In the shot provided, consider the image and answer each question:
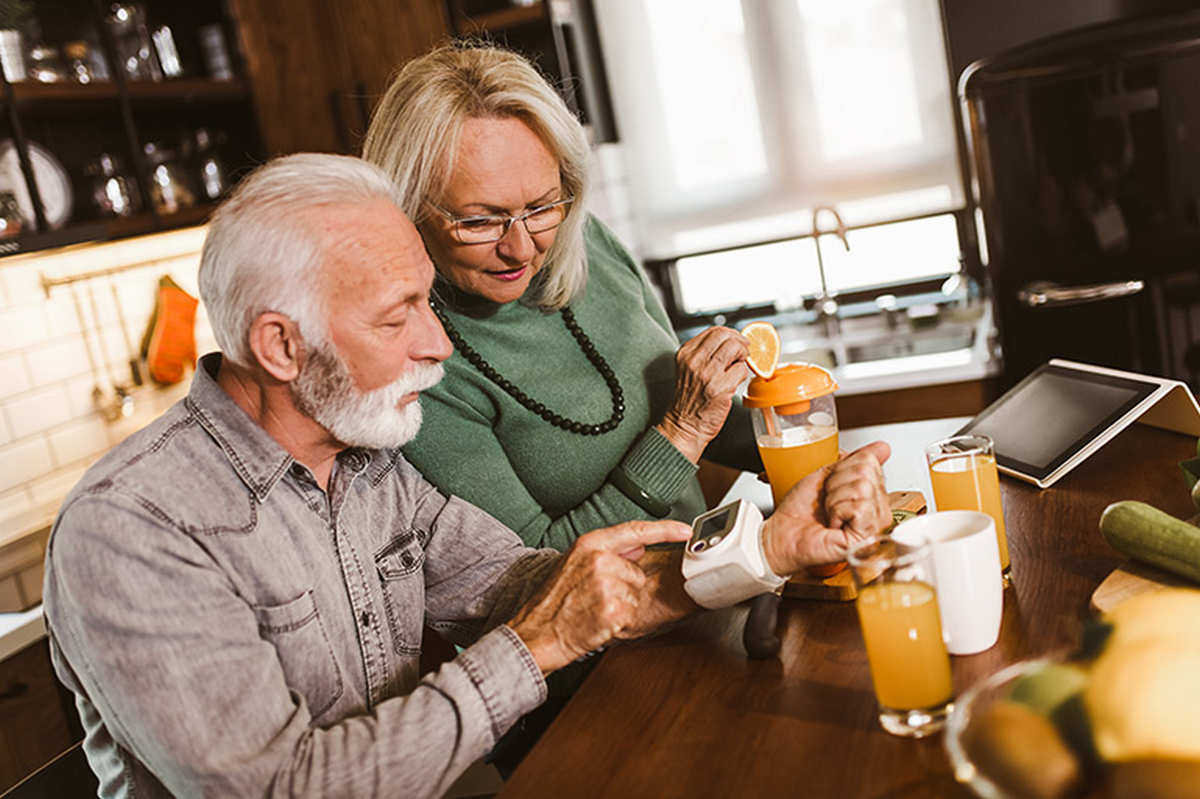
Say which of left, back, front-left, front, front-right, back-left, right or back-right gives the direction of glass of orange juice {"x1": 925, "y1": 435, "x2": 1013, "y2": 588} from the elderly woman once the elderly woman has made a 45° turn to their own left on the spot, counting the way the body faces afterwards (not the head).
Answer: front-right

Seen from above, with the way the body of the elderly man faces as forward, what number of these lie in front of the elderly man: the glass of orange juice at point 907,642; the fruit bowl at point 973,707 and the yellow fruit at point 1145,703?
3

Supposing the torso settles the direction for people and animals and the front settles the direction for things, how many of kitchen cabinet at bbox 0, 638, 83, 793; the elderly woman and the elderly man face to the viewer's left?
0

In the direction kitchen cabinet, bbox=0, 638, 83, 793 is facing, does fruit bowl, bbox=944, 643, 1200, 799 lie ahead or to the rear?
ahead

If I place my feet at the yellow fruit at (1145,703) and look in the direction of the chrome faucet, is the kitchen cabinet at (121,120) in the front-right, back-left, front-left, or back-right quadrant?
front-left

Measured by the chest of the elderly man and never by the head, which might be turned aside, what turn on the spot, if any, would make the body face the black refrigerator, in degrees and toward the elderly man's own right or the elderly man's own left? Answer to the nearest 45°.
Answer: approximately 90° to the elderly man's own left

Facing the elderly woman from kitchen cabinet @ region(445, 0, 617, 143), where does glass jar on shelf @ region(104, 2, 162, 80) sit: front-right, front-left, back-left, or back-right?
front-right

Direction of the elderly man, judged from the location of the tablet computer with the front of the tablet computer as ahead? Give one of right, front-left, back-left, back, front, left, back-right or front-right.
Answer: front

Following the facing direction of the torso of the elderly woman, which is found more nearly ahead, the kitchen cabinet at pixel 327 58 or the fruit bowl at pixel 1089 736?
the fruit bowl

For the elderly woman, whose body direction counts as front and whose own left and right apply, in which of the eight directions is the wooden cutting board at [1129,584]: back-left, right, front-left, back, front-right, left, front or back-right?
front

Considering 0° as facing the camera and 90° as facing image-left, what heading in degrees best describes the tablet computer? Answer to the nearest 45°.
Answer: approximately 45°

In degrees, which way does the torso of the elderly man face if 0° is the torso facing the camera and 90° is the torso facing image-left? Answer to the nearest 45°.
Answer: approximately 315°

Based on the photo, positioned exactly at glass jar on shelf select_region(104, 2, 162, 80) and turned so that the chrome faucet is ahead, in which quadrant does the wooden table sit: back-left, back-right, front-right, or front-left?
front-right

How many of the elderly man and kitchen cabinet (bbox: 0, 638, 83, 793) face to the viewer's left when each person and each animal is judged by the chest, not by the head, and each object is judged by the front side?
0
